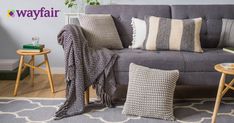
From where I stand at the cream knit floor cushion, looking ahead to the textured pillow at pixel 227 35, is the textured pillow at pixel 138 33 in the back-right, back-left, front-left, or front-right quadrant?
front-left

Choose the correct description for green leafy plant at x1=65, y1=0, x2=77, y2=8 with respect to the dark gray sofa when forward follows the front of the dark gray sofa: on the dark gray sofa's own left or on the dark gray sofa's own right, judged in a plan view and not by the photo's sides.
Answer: on the dark gray sofa's own right

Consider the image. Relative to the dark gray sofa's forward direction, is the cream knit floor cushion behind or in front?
in front

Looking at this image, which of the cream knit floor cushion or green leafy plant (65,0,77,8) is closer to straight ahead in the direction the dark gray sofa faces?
the cream knit floor cushion

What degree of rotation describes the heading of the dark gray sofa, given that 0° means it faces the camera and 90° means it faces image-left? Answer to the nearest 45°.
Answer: approximately 0°
